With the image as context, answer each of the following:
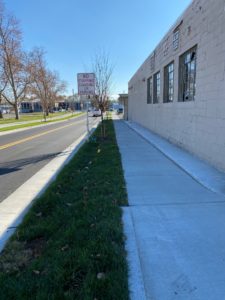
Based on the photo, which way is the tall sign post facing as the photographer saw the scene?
facing the viewer

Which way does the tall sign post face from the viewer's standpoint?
toward the camera
